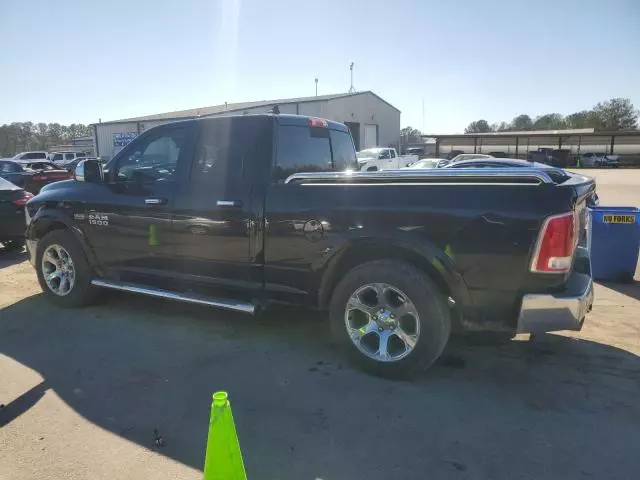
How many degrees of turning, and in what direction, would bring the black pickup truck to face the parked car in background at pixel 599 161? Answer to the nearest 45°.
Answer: approximately 90° to its right

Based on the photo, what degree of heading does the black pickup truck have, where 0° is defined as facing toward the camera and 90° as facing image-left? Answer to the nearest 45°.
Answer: approximately 135°

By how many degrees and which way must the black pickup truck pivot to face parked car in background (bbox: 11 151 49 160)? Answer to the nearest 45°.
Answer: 0° — it already faces it

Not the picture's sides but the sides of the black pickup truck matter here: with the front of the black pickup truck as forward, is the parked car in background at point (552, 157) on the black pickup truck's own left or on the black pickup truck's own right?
on the black pickup truck's own right

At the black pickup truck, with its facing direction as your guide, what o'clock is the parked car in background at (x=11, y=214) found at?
The parked car in background is roughly at 12 o'clock from the black pickup truck.

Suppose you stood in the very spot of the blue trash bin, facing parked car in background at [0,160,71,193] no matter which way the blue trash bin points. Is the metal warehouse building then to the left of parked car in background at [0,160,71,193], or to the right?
right
